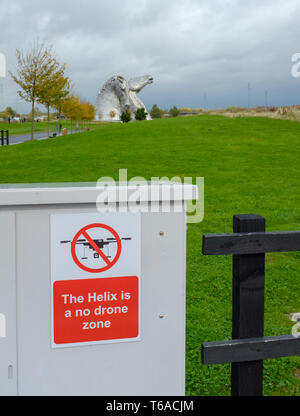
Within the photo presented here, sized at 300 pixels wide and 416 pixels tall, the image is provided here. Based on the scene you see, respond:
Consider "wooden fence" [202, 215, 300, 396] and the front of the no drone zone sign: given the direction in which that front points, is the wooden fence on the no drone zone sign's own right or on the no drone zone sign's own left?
on the no drone zone sign's own left

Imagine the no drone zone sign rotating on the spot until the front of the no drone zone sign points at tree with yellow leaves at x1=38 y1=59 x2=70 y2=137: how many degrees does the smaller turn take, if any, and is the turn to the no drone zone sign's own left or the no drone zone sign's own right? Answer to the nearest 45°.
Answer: approximately 180°

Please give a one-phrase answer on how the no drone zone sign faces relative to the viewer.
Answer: facing the viewer
